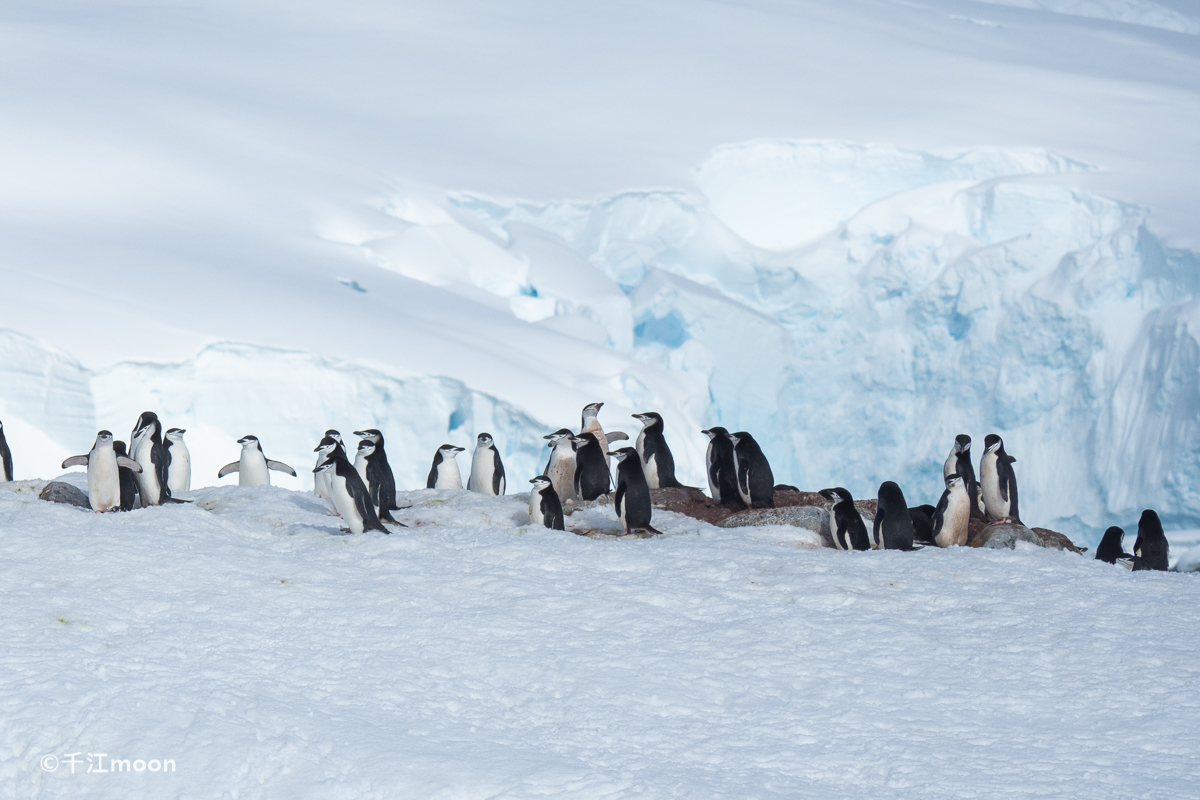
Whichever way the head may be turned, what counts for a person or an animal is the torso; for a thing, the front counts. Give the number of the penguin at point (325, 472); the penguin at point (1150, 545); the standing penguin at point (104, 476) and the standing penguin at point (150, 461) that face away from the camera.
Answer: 1

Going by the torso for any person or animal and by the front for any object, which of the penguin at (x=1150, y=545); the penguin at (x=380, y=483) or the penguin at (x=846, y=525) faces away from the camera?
the penguin at (x=1150, y=545)

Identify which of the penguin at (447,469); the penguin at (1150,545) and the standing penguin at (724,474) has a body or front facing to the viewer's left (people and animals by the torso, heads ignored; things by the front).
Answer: the standing penguin

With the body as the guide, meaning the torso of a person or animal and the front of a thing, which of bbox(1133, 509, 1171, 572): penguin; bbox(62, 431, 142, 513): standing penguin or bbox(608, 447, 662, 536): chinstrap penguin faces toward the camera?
the standing penguin

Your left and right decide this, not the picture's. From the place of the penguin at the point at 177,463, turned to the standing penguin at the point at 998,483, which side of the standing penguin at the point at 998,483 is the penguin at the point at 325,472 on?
right

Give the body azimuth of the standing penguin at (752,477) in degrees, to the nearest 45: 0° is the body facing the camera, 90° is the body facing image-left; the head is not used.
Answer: approximately 135°

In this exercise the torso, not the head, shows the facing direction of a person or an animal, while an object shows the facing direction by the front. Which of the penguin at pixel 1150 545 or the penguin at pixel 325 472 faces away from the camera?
the penguin at pixel 1150 545

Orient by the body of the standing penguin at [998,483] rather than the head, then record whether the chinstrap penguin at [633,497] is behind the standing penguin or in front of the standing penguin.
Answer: in front

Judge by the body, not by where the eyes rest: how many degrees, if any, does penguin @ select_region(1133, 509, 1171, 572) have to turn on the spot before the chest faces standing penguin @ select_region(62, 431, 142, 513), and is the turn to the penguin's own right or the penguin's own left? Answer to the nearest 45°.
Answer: approximately 135° to the penguin's own left

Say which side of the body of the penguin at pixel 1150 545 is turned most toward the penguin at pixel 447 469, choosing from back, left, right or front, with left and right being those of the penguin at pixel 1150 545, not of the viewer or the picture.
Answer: left

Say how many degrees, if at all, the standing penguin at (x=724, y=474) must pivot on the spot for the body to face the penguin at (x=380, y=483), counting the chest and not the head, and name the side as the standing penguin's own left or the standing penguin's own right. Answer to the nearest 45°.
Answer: approximately 45° to the standing penguin's own left

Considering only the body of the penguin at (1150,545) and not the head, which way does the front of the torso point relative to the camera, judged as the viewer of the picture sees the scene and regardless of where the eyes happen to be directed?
away from the camera
